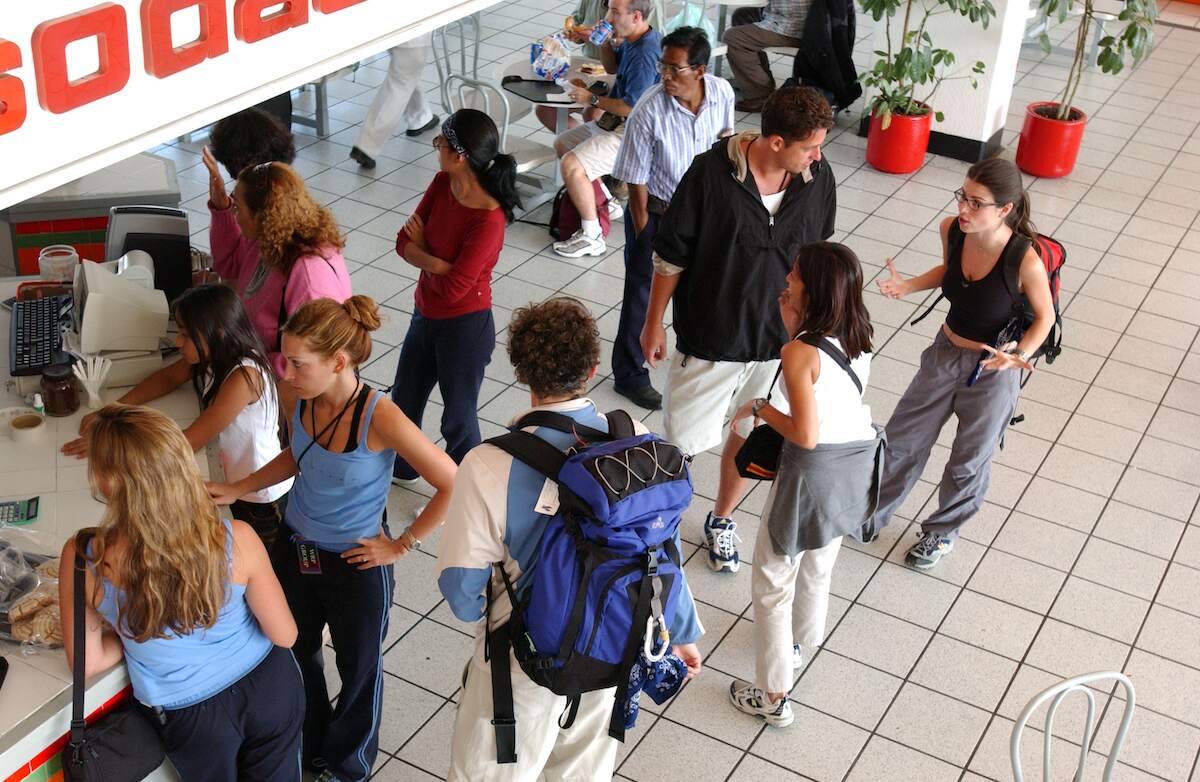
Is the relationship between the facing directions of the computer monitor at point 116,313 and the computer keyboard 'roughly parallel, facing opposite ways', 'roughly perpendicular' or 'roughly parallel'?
roughly parallel

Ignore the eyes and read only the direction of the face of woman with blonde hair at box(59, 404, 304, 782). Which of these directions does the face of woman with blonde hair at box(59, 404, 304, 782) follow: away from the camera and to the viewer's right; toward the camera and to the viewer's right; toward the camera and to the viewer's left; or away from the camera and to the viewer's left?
away from the camera and to the viewer's left

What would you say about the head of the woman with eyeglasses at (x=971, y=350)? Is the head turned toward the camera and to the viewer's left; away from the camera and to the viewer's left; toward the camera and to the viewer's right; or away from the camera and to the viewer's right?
toward the camera and to the viewer's left

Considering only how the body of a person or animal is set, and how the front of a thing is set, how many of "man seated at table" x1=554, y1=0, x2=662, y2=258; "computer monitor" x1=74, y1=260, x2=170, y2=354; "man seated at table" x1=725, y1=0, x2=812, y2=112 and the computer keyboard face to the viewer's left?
4

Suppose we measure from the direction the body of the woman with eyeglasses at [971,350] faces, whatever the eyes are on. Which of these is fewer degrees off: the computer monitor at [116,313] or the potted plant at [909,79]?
the computer monitor

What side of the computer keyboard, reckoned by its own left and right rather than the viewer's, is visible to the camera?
left

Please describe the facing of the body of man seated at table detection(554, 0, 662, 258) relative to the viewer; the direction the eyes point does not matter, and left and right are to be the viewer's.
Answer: facing to the left of the viewer

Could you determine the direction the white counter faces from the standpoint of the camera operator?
facing the viewer and to the right of the viewer

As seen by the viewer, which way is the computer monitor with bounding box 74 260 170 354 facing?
to the viewer's left

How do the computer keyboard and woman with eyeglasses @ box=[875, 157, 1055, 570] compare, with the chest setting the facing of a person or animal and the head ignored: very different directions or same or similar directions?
same or similar directions

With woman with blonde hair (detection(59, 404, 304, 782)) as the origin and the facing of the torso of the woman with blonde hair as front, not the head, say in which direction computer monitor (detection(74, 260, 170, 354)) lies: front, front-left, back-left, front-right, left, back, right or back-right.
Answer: front-right

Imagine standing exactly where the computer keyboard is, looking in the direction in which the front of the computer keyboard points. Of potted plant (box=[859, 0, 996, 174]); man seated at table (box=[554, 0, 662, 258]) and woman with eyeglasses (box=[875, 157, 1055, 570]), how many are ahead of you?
0

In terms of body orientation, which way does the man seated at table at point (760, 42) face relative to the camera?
to the viewer's left

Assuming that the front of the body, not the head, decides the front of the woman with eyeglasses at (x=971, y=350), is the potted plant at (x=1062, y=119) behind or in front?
behind

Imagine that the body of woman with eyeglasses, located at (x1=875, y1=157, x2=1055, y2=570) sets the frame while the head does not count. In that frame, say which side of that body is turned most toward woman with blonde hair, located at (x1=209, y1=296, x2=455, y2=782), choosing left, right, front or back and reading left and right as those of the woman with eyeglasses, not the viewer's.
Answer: front

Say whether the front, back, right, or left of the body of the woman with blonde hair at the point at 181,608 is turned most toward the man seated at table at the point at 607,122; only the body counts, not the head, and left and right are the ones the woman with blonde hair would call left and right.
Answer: right

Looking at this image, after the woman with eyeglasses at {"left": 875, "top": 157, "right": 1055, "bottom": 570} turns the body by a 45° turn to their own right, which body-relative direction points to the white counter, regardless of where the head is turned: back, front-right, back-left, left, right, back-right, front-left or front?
front-left

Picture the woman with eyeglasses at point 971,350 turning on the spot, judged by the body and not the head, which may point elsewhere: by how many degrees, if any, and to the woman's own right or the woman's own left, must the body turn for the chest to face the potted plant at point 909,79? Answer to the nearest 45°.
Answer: approximately 135° to the woman's own right
